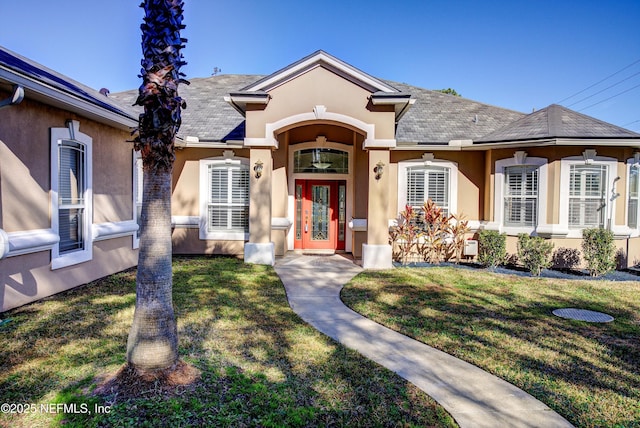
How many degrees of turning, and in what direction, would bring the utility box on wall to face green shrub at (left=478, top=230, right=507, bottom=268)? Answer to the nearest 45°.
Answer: approximately 45° to its left

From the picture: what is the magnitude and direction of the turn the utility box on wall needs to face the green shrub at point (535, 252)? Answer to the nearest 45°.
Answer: approximately 45° to its left

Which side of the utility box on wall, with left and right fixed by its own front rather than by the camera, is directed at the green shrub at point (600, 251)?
left

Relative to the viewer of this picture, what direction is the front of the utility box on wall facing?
facing the viewer

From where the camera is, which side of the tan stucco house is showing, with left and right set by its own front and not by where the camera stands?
front

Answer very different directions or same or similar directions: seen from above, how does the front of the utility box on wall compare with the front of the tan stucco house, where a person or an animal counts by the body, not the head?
same or similar directions
